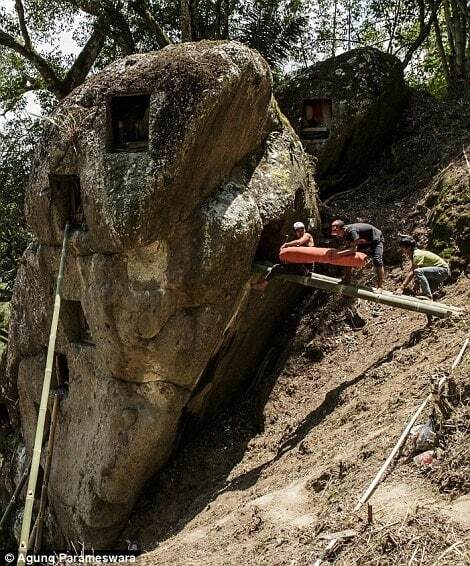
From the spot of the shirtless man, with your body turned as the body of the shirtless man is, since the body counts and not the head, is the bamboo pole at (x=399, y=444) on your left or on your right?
on your left

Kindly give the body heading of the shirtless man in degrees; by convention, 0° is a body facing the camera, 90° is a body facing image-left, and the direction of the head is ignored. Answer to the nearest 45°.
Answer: approximately 90°

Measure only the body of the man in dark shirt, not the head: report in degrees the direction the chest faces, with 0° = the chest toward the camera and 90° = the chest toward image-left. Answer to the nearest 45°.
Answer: approximately 90°

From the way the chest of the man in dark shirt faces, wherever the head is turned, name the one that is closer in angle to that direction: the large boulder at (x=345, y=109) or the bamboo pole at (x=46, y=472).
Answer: the bamboo pole

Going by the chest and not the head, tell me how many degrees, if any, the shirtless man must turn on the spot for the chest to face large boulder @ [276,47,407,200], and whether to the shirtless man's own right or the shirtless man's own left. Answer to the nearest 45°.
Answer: approximately 90° to the shirtless man's own right

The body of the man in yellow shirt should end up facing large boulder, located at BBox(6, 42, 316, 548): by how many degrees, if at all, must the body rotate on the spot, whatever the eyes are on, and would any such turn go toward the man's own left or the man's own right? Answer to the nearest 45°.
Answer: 0° — they already face it

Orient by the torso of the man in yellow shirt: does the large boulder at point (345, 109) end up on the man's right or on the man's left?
on the man's right

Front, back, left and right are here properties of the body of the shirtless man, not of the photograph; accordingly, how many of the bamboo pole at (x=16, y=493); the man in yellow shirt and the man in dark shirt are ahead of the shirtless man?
1

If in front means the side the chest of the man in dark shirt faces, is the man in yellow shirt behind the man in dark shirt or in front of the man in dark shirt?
behind

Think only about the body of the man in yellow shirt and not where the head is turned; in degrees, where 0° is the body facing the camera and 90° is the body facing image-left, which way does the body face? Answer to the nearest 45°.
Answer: approximately 90°

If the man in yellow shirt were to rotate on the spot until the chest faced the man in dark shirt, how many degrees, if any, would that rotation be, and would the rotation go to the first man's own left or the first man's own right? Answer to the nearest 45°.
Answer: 0° — they already face them
